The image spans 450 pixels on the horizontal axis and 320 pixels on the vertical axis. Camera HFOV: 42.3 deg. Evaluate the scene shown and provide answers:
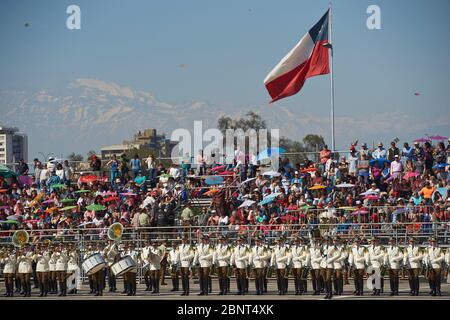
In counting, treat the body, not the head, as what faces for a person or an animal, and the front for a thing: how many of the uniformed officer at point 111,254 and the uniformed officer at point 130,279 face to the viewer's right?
0

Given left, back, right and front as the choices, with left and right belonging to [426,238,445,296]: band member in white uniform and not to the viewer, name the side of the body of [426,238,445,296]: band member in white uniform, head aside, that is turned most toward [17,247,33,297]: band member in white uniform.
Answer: right

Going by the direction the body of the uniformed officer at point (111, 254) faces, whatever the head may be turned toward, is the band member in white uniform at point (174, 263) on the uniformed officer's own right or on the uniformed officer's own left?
on the uniformed officer's own left

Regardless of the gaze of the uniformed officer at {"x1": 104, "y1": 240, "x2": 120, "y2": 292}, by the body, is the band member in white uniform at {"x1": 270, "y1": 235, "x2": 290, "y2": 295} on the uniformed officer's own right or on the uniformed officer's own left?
on the uniformed officer's own left

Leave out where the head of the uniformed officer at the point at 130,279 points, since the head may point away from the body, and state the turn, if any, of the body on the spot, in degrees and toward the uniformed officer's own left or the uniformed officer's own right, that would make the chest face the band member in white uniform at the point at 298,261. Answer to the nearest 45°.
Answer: approximately 135° to the uniformed officer's own left

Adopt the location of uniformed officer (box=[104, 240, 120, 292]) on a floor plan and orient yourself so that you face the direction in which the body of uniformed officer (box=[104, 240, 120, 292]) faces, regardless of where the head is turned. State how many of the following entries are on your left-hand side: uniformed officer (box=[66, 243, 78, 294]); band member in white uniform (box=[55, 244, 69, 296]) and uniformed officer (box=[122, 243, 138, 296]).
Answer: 1

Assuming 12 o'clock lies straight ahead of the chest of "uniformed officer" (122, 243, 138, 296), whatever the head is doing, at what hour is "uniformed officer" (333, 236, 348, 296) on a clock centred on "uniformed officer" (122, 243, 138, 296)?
"uniformed officer" (333, 236, 348, 296) is roughly at 8 o'clock from "uniformed officer" (122, 243, 138, 296).

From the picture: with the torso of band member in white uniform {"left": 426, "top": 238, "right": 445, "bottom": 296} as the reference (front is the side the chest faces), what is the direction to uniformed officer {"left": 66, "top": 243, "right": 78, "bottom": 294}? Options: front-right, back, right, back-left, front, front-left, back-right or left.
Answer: right

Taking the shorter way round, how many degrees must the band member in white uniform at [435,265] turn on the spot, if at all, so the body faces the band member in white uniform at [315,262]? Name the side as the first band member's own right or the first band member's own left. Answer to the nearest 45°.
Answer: approximately 90° to the first band member's own right

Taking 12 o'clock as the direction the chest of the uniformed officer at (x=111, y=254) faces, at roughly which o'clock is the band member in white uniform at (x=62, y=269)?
The band member in white uniform is roughly at 2 o'clock from the uniformed officer.

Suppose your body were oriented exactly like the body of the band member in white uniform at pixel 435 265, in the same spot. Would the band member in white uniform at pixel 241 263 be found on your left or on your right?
on your right

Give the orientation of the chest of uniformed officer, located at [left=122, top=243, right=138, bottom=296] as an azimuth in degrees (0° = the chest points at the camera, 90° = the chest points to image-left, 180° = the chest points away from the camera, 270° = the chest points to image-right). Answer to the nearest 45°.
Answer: approximately 45°

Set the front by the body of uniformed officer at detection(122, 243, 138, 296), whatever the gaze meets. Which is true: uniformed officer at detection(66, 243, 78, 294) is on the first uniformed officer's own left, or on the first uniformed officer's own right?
on the first uniformed officer's own right
